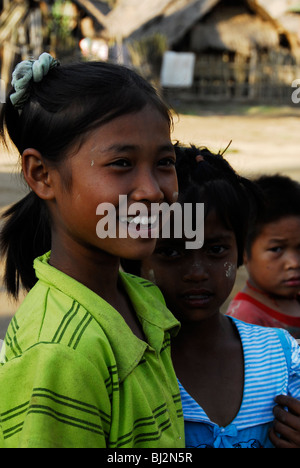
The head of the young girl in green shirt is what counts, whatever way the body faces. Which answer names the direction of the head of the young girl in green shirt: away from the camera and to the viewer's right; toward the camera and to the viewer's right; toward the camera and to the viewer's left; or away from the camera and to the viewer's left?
toward the camera and to the viewer's right

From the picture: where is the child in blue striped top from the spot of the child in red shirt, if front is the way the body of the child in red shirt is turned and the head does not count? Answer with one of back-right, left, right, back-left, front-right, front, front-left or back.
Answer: front-right

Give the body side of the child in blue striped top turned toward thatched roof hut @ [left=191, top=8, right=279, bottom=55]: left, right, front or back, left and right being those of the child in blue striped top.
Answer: back

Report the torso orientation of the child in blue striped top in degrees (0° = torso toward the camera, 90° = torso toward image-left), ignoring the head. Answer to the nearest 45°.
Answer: approximately 0°

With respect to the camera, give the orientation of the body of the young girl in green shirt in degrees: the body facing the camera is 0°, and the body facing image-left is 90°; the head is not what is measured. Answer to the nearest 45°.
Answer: approximately 315°

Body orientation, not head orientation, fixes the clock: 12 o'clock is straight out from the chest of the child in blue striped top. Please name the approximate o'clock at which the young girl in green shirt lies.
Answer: The young girl in green shirt is roughly at 1 o'clock from the child in blue striped top.

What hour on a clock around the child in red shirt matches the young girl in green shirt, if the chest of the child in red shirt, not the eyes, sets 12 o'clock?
The young girl in green shirt is roughly at 2 o'clock from the child in red shirt.

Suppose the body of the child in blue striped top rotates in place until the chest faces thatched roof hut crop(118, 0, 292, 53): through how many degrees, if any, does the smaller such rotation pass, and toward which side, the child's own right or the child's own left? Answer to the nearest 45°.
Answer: approximately 180°

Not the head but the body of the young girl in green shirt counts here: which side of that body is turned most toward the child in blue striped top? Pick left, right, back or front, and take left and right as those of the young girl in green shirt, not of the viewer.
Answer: left

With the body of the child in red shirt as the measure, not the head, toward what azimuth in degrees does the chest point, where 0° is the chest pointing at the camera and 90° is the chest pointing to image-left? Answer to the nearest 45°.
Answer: approximately 315°
